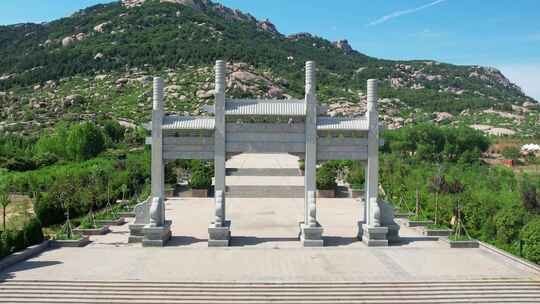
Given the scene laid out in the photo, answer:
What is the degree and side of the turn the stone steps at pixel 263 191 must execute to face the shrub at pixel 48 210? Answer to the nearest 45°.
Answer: approximately 45° to its right

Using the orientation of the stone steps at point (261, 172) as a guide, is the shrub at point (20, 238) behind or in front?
in front

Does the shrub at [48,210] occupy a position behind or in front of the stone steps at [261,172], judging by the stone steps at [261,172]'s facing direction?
in front

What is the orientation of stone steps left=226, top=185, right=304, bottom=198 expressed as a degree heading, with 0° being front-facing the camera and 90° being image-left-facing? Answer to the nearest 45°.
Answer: approximately 0°

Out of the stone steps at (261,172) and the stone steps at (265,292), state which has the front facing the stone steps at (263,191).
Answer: the stone steps at (261,172)

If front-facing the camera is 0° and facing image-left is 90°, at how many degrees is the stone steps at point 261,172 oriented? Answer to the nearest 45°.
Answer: approximately 0°

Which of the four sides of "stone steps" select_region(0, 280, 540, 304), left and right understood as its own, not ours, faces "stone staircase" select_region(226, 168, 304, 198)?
back
